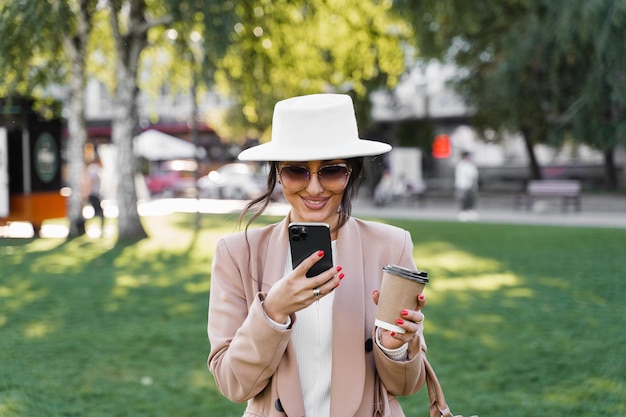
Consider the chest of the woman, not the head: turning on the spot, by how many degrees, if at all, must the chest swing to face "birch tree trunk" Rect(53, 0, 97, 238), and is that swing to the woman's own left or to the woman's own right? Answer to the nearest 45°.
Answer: approximately 180°

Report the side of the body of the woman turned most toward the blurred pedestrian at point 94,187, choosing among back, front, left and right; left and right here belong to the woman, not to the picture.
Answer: back

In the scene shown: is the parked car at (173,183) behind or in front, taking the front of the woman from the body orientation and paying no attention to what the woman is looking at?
behind

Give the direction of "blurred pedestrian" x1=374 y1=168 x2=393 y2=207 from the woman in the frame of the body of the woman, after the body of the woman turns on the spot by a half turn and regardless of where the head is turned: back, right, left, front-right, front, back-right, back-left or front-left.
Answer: front

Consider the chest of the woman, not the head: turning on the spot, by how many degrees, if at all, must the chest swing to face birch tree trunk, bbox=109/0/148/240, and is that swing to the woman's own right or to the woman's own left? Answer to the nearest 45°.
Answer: approximately 180°

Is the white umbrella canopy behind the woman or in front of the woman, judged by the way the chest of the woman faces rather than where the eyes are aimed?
behind

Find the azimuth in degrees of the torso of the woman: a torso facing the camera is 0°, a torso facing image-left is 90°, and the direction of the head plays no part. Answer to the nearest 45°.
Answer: approximately 0°

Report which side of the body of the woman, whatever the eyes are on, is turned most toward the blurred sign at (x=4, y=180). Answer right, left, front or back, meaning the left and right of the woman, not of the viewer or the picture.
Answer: back

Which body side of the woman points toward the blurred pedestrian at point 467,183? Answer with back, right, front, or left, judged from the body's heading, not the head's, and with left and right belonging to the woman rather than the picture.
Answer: back
